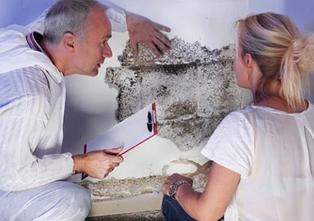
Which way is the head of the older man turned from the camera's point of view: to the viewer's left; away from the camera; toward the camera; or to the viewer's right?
to the viewer's right

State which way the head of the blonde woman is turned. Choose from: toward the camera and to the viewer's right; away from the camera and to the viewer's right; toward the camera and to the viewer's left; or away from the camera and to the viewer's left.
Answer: away from the camera and to the viewer's left

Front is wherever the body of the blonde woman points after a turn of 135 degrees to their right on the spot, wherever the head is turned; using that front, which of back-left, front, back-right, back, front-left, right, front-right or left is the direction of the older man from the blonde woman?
back

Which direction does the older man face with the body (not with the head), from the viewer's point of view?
to the viewer's right

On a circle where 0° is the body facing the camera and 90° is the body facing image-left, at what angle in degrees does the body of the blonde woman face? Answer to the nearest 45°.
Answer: approximately 135°
